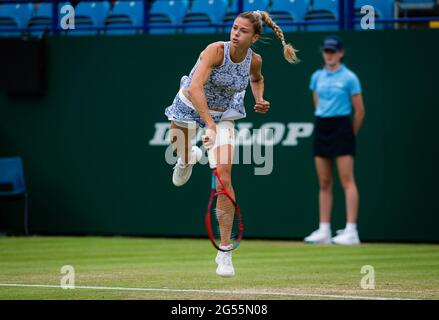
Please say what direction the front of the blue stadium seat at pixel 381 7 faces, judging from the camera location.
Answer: facing the viewer

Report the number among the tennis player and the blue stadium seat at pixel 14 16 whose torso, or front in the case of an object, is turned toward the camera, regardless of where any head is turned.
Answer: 2

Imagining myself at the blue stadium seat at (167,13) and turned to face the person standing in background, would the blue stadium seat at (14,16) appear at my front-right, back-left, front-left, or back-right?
back-right

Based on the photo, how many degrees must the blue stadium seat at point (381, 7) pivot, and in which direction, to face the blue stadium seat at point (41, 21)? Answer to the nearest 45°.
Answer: approximately 90° to its right

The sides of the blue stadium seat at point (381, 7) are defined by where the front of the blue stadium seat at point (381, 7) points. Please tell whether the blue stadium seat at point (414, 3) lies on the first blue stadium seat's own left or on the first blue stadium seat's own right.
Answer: on the first blue stadium seat's own left

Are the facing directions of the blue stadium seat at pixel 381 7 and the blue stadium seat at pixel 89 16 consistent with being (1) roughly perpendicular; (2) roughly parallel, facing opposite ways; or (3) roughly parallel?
roughly parallel

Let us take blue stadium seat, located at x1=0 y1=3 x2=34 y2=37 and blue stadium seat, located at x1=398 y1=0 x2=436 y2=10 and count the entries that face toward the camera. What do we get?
2

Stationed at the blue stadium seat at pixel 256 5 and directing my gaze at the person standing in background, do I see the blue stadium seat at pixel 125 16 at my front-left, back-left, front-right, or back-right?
back-right

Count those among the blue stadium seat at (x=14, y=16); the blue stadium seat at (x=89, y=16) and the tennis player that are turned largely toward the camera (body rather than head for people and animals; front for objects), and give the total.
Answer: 3

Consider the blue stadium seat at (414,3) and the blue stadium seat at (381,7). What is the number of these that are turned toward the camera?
2

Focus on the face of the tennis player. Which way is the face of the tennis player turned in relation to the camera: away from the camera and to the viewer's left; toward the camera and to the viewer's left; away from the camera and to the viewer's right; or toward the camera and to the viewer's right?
toward the camera and to the viewer's left

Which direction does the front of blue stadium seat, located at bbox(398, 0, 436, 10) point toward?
toward the camera

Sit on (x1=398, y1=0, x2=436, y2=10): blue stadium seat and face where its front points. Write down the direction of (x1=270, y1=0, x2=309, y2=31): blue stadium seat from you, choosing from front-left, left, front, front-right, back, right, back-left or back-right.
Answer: right

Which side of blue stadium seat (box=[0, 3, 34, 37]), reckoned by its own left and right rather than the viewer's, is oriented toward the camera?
front

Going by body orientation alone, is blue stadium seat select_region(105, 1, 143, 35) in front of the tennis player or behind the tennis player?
behind

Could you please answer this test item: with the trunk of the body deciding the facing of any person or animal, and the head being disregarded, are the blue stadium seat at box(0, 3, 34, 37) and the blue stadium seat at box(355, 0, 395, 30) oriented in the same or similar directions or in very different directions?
same or similar directions
